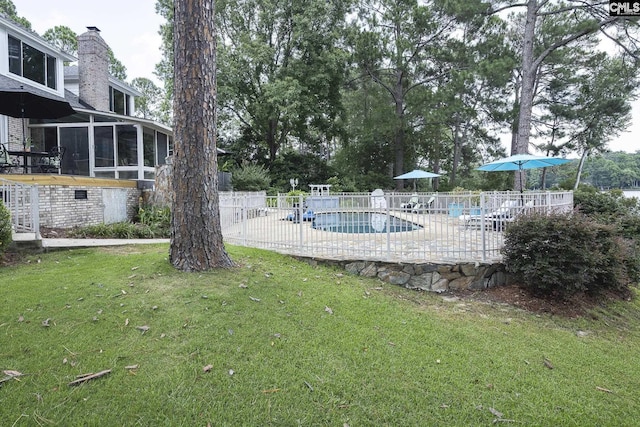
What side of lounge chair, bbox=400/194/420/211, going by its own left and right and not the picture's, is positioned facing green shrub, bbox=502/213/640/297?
left

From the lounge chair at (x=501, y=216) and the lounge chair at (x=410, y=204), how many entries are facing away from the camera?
0

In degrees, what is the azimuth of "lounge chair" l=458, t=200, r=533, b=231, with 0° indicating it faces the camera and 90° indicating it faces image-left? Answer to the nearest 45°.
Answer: approximately 90°

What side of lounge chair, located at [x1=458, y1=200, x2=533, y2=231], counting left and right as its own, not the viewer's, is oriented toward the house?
front

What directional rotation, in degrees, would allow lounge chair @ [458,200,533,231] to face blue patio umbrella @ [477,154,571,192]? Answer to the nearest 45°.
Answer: approximately 90° to its right

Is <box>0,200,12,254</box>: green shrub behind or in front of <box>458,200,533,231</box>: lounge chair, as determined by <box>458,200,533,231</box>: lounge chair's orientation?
in front

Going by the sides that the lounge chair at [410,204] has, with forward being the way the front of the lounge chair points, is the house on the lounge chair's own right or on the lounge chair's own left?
on the lounge chair's own right

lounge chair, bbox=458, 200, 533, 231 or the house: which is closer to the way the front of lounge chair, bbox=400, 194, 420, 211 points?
the house

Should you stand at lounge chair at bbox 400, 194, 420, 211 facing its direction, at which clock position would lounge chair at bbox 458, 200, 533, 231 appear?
lounge chair at bbox 458, 200, 533, 231 is roughly at 8 o'clock from lounge chair at bbox 400, 194, 420, 211.

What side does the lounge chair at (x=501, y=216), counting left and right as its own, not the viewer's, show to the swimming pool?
front

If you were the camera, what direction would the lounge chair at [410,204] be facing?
facing the viewer and to the left of the viewer
